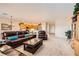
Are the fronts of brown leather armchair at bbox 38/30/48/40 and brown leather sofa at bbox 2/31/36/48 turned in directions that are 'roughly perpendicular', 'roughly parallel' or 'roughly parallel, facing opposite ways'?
roughly perpendicular

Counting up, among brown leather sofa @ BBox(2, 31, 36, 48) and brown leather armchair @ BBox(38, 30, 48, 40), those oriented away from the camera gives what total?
0

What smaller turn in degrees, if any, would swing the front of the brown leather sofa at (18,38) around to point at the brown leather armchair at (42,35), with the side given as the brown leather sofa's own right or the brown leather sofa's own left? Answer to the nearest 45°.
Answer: approximately 45° to the brown leather sofa's own left

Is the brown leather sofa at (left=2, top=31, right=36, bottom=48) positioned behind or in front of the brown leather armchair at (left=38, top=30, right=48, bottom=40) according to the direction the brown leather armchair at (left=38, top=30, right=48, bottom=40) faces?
in front

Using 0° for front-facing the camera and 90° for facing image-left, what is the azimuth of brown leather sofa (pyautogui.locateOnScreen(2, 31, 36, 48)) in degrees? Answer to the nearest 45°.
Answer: approximately 315°

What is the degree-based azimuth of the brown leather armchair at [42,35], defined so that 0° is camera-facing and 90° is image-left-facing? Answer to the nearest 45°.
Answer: approximately 45°
